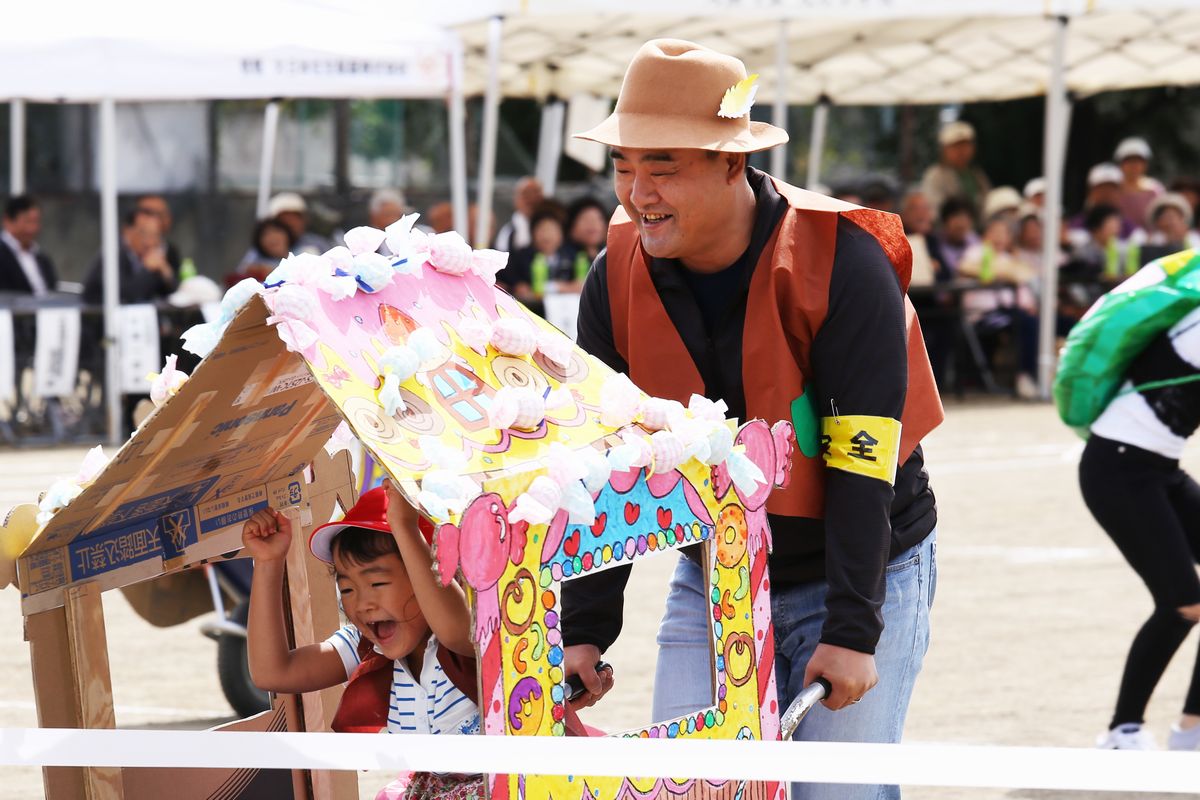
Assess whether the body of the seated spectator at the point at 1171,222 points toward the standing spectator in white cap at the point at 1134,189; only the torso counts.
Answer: no

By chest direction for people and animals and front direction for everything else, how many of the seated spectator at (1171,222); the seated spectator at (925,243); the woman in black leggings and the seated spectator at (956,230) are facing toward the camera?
3

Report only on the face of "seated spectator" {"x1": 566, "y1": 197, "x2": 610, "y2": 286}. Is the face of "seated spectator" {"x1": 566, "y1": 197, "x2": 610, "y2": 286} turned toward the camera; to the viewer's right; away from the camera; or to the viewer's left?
toward the camera

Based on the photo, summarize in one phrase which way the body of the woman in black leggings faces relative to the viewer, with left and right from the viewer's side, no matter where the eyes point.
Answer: facing to the right of the viewer

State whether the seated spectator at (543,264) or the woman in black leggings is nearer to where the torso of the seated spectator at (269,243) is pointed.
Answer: the woman in black leggings

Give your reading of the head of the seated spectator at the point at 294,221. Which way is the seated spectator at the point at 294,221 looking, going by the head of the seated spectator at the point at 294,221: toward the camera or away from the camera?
toward the camera

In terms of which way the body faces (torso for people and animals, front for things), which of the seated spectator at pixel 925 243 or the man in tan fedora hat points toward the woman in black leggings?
the seated spectator

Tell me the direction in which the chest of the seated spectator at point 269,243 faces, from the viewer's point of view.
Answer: toward the camera

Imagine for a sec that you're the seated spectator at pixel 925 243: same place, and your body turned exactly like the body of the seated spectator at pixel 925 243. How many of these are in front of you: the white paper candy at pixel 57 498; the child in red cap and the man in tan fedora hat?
3

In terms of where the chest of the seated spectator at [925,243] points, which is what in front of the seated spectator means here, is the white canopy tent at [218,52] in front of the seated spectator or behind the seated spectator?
in front

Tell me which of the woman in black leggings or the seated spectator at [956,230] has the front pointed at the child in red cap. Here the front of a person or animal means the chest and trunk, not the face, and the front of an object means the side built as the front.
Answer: the seated spectator

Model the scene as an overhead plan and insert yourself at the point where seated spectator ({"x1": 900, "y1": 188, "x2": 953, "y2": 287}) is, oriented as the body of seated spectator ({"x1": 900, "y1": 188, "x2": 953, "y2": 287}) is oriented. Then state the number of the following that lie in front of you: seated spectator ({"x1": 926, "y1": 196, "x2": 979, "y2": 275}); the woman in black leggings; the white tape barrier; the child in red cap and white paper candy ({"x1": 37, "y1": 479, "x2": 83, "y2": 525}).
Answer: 4

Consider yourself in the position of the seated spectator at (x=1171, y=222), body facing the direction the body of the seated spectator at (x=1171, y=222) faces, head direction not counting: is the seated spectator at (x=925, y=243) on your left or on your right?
on your right

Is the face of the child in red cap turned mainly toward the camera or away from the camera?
toward the camera

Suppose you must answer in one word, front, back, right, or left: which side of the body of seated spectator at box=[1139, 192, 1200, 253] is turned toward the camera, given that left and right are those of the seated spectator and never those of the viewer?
front

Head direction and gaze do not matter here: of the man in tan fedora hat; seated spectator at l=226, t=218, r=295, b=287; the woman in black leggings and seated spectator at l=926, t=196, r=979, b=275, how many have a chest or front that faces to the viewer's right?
1

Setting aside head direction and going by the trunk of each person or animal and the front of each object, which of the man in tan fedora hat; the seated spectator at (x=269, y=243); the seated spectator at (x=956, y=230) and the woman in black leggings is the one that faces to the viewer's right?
the woman in black leggings

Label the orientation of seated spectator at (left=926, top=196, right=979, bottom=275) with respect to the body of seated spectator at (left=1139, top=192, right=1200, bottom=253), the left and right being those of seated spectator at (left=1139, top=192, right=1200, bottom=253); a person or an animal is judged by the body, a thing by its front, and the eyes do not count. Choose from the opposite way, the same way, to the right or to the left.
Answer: the same way

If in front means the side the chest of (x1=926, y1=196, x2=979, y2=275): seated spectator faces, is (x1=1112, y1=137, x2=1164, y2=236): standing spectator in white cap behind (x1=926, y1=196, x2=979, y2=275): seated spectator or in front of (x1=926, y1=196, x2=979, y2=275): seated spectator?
behind

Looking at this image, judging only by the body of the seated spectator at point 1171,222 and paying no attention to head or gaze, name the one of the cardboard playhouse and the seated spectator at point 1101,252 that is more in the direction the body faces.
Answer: the cardboard playhouse

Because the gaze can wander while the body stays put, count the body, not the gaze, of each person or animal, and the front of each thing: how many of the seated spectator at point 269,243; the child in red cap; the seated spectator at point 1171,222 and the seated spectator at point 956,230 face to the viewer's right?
0
